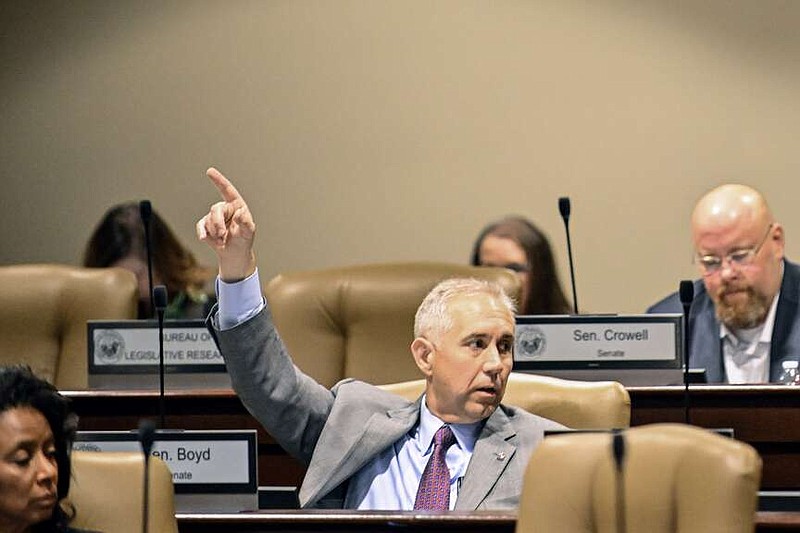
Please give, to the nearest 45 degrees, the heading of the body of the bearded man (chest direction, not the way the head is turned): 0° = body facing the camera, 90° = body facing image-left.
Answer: approximately 45°

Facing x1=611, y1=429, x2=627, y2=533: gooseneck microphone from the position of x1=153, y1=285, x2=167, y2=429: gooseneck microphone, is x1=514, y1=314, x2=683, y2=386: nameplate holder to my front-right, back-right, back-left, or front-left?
front-left

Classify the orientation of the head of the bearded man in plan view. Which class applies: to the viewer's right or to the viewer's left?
to the viewer's left

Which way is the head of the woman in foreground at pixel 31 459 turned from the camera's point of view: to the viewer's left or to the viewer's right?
to the viewer's right

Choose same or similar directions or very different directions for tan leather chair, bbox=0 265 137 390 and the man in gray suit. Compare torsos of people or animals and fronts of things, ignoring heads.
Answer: same or similar directions

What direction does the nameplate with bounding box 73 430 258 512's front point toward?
toward the camera

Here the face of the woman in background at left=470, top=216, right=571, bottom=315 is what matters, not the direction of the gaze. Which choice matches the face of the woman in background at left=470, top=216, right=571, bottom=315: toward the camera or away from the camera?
toward the camera

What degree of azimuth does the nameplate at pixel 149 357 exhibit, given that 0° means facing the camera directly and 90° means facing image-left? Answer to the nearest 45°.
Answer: approximately 0°

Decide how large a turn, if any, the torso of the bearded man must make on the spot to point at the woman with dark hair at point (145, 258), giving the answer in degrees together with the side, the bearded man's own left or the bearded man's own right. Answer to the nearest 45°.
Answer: approximately 45° to the bearded man's own right

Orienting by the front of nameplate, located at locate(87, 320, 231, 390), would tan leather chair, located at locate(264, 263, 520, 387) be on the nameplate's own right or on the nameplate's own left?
on the nameplate's own left
